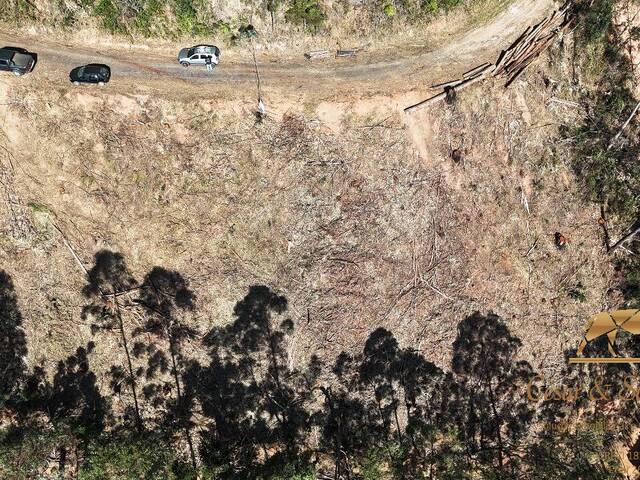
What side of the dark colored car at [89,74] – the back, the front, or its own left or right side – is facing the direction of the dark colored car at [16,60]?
front

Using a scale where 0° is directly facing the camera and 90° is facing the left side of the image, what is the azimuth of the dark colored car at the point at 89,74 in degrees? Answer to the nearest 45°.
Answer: approximately 90°
